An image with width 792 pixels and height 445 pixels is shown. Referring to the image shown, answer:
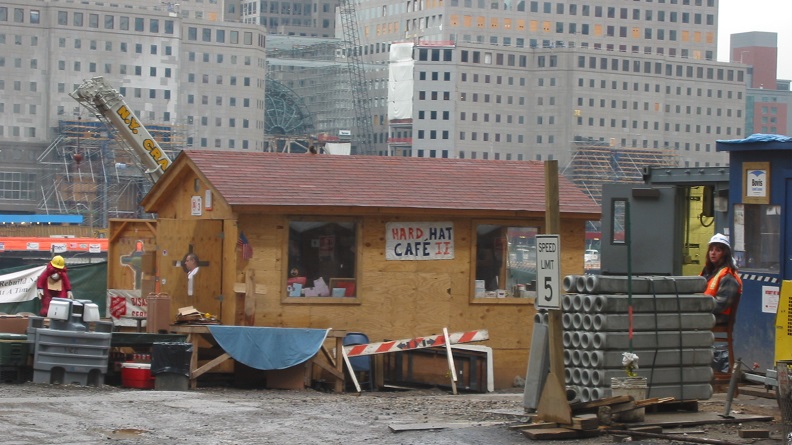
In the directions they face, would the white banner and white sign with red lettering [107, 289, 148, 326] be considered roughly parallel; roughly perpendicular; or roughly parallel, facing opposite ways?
roughly parallel

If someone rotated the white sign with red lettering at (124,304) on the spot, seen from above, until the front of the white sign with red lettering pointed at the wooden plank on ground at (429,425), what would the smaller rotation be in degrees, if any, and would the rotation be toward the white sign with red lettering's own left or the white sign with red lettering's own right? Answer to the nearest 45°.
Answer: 0° — it already faces it

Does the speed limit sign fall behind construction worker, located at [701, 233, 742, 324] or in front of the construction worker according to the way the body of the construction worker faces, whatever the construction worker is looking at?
in front

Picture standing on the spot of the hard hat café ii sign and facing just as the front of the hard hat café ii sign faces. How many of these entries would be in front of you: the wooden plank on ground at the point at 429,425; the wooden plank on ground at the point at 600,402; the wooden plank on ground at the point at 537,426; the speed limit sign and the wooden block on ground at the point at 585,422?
5

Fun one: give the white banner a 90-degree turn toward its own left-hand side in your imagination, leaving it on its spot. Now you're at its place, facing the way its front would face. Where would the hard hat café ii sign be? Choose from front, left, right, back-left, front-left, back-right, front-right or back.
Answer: front-right

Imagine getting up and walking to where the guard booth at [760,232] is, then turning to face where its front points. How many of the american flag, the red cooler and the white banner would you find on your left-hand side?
0

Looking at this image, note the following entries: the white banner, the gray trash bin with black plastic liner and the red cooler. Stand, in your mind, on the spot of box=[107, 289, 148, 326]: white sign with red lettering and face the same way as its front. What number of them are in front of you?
2

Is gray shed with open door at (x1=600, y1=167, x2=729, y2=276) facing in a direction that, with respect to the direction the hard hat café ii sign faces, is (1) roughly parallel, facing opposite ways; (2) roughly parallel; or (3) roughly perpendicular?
roughly parallel

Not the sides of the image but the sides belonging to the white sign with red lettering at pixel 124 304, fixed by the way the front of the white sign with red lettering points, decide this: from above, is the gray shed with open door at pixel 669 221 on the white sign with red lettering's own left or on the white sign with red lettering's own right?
on the white sign with red lettering's own left

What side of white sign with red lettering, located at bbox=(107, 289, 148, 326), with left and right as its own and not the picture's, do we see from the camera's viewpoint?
front

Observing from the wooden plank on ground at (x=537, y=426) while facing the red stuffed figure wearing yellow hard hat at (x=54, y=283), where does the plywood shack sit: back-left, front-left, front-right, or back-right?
front-right

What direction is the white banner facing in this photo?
toward the camera

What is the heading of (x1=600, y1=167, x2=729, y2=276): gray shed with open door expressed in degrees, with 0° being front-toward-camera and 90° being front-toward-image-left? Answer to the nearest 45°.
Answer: approximately 0°

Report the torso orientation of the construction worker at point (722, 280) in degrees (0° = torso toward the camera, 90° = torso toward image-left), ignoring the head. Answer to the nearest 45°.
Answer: approximately 45°

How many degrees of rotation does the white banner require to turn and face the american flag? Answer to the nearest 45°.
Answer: approximately 45° to its left
